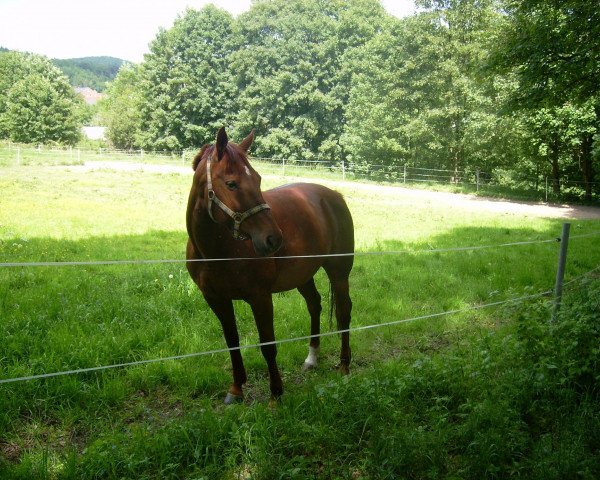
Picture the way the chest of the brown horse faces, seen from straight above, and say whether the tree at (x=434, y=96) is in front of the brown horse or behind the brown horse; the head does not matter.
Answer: behind

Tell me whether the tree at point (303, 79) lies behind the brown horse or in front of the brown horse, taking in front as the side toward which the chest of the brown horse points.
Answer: behind

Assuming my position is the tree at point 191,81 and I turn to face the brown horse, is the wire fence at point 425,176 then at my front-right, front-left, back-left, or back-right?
front-left

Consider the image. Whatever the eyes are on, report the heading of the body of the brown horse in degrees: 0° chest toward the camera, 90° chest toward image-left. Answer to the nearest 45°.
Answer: approximately 45°

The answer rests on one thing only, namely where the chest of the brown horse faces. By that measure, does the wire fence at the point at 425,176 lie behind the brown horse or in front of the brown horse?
behind

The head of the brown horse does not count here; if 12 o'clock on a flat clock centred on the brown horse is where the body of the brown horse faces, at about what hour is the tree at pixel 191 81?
The tree is roughly at 4 o'clock from the brown horse.

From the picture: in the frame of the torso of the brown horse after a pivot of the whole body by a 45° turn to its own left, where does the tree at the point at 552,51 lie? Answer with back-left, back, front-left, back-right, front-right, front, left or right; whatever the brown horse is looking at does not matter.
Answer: back-left
